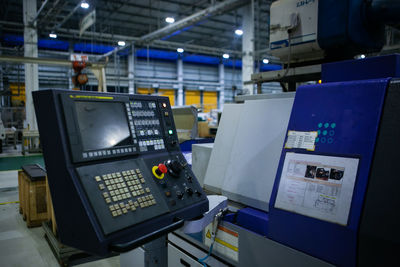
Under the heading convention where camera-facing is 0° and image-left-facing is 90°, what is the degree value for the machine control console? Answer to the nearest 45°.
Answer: approximately 315°

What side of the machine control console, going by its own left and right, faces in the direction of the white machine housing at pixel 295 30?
left

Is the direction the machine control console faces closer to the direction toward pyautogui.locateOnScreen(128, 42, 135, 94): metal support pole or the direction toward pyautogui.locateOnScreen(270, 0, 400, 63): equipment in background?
the equipment in background

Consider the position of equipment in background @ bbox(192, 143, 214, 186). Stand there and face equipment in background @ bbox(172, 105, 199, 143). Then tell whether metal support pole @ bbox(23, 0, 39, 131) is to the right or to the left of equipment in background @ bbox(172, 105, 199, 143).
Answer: left

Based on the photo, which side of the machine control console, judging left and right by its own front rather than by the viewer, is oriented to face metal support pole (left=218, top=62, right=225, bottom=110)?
left

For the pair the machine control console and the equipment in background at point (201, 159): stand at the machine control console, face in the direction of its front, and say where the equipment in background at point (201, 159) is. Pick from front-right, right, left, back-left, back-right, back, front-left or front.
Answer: left

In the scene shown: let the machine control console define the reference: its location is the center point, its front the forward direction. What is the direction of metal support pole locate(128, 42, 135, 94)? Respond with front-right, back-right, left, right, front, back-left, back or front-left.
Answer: back-left

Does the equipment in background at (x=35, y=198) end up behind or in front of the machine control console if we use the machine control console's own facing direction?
behind

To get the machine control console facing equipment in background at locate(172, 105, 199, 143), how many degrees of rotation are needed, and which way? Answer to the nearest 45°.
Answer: approximately 135° to its left
